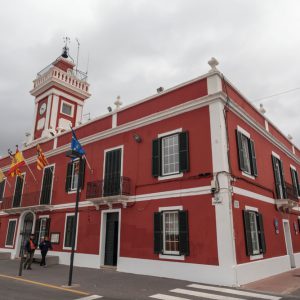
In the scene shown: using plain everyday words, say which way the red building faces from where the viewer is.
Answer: facing the viewer and to the left of the viewer
